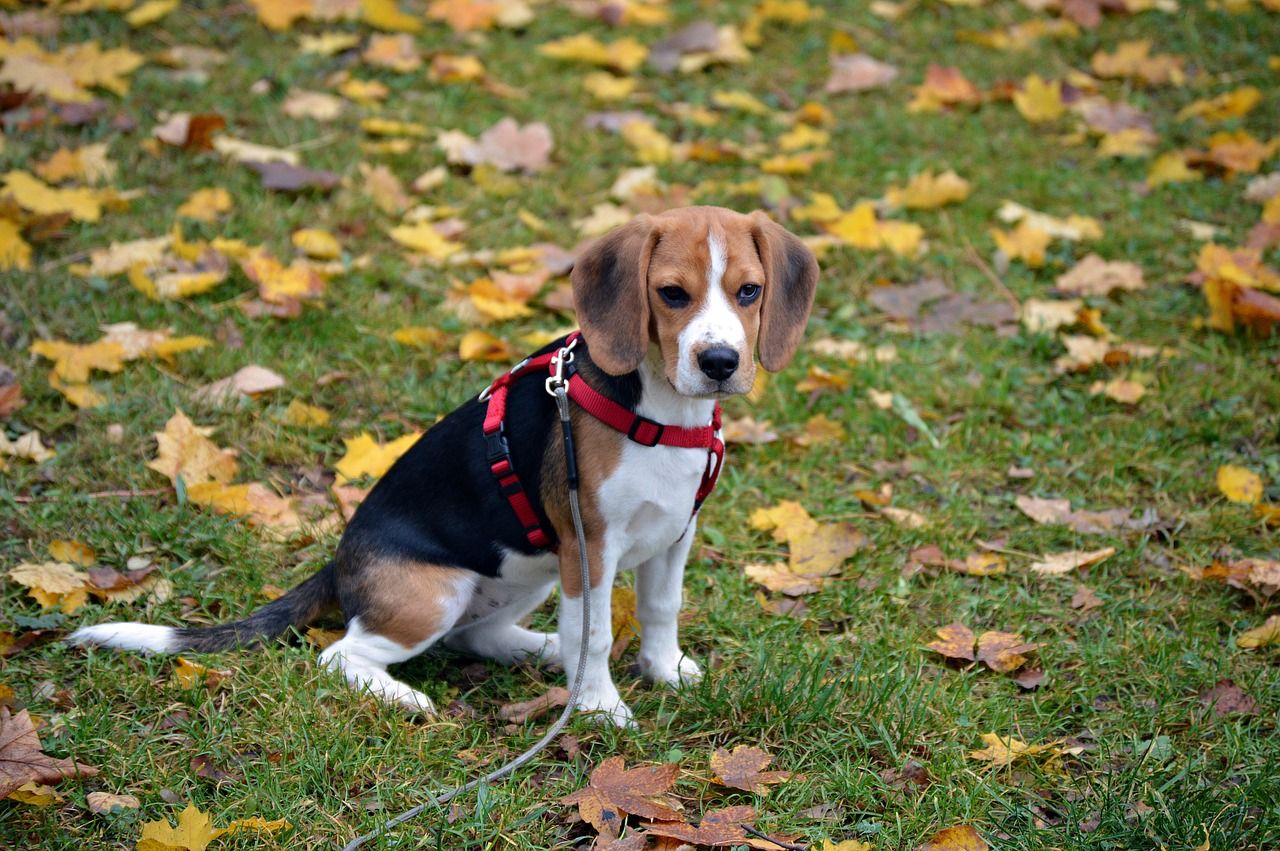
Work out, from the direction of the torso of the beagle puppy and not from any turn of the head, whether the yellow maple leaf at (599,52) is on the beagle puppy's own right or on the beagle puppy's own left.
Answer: on the beagle puppy's own left

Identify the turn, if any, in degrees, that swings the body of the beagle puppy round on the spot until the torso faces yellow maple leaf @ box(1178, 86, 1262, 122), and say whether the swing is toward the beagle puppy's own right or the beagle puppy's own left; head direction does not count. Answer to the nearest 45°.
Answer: approximately 90° to the beagle puppy's own left

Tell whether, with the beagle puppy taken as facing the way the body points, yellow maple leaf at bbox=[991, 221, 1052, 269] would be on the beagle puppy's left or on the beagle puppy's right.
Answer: on the beagle puppy's left

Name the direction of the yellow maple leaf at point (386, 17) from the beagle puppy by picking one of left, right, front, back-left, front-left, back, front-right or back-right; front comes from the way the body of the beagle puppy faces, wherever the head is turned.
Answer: back-left

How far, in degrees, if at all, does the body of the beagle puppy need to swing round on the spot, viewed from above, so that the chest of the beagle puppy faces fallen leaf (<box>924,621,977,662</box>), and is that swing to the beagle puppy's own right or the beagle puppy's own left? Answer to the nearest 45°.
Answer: approximately 45° to the beagle puppy's own left

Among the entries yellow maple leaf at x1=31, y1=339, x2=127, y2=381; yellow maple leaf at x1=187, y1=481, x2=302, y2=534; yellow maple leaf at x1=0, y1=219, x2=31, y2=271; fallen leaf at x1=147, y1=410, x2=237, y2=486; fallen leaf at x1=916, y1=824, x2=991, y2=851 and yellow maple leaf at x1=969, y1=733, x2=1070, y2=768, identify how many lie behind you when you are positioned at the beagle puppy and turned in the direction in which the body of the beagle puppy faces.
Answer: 4

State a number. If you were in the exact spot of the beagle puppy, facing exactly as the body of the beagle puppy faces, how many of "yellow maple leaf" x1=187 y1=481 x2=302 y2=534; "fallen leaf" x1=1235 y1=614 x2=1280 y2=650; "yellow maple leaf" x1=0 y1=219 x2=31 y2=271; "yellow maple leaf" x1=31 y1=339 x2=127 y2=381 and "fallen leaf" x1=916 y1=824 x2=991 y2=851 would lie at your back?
3

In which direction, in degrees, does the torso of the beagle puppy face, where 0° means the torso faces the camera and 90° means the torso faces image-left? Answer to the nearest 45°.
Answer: approximately 315°

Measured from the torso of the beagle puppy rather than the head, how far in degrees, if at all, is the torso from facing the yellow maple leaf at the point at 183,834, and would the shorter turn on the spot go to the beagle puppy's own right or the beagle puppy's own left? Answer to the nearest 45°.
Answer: approximately 90° to the beagle puppy's own right

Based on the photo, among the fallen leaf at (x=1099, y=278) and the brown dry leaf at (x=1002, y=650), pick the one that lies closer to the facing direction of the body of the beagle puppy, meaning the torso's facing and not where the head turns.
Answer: the brown dry leaf

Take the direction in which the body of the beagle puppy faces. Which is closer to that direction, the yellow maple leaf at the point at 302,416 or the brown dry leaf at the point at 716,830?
the brown dry leaf

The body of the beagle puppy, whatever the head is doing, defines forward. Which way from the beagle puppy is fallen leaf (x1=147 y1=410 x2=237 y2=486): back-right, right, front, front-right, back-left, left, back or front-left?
back

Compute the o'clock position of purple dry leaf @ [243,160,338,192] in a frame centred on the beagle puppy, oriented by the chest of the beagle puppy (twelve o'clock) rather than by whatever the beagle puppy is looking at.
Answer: The purple dry leaf is roughly at 7 o'clock from the beagle puppy.

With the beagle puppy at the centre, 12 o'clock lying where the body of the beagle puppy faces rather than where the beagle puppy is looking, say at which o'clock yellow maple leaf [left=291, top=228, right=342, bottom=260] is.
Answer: The yellow maple leaf is roughly at 7 o'clock from the beagle puppy.
